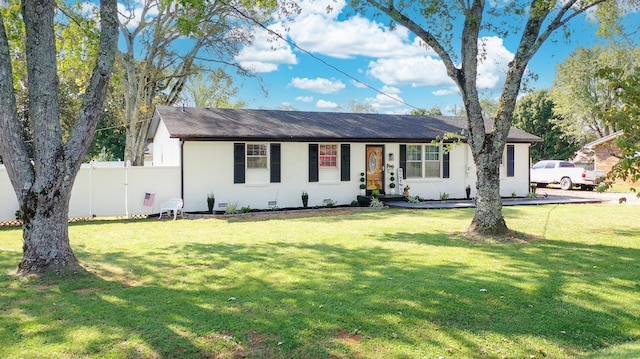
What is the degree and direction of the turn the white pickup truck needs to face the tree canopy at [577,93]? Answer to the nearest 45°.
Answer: approximately 45° to its right

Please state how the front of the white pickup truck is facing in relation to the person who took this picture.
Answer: facing away from the viewer and to the left of the viewer

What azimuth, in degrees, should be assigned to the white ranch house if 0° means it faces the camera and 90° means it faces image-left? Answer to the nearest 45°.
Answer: approximately 0°

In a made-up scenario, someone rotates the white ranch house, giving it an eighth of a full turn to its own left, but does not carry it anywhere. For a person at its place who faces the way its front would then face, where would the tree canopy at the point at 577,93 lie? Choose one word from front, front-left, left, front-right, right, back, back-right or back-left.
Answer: left

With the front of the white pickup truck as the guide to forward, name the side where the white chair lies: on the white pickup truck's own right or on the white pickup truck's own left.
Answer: on the white pickup truck's own left

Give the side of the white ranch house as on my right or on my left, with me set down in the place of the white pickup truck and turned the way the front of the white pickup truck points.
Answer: on my left

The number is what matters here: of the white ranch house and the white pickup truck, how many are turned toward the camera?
1

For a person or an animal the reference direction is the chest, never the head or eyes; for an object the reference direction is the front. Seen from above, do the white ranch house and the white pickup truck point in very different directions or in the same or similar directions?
very different directions

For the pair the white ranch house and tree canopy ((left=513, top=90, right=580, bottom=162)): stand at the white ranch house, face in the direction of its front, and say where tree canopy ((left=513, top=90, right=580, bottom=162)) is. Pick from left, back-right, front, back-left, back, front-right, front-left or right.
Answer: back-left

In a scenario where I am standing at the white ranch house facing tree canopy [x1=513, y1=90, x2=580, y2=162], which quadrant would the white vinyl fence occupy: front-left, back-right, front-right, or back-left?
back-left

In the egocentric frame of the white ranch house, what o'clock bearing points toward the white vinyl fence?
The white vinyl fence is roughly at 2 o'clock from the white ranch house.

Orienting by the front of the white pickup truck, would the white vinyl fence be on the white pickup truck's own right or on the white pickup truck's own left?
on the white pickup truck's own left

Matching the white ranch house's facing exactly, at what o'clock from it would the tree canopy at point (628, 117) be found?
The tree canopy is roughly at 11 o'clock from the white ranch house.

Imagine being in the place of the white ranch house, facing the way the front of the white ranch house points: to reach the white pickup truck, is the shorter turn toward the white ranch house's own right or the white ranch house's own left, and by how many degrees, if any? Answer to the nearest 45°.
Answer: approximately 135° to the white ranch house's own left
